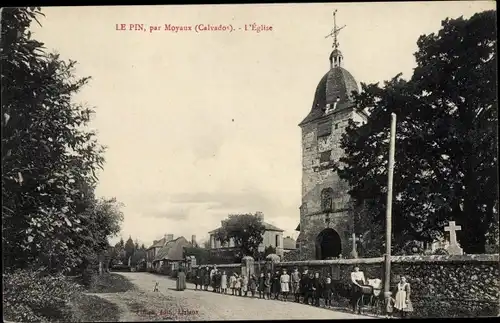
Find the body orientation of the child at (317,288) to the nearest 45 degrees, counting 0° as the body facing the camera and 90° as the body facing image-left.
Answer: approximately 45°

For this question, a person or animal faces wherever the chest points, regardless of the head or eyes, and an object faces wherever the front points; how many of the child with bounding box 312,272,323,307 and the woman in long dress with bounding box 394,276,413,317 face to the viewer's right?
0

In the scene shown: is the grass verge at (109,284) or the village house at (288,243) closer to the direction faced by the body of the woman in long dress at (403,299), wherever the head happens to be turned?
the grass verge

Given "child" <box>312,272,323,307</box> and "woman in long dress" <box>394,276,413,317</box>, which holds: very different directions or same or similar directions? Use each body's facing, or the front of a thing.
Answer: same or similar directions

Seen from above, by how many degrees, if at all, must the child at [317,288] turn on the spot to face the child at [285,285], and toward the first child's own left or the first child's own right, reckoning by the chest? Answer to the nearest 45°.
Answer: approximately 90° to the first child's own right

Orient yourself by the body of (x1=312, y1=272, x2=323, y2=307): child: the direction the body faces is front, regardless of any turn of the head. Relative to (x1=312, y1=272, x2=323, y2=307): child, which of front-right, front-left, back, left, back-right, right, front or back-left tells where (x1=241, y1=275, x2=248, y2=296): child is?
right

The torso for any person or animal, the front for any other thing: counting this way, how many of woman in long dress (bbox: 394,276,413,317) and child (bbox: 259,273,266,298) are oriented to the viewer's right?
0

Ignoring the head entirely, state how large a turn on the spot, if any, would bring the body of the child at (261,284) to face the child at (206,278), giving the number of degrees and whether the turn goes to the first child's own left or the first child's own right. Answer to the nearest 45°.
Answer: approximately 90° to the first child's own right

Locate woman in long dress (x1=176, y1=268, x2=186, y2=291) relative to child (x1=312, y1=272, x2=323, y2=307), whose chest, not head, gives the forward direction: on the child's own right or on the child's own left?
on the child's own right

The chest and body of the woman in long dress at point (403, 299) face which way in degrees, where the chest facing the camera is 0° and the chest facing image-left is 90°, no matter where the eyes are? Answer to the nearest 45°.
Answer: approximately 45°

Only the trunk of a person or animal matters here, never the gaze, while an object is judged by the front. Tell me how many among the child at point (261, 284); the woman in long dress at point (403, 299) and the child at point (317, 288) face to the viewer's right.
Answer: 0

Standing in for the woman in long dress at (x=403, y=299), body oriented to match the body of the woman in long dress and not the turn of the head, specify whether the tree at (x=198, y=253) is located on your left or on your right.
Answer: on your right

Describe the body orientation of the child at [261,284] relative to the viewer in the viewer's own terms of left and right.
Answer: facing the viewer

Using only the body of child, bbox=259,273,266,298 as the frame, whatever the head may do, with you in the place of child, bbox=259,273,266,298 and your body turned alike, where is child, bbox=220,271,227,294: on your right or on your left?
on your right

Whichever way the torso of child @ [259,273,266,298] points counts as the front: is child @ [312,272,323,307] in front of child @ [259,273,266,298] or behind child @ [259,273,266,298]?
in front

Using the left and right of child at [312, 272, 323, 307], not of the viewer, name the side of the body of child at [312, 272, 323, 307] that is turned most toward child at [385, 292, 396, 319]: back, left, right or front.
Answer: left
